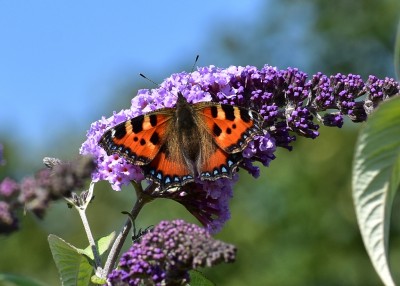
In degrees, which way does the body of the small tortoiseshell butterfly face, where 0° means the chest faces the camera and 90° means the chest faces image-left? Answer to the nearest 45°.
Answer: approximately 180°
